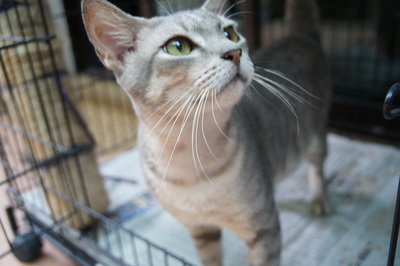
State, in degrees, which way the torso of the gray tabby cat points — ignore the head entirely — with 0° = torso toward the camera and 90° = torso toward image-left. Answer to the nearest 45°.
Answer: approximately 45°

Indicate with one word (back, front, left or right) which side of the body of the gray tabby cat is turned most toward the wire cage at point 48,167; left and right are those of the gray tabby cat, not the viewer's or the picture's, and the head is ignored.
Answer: right
